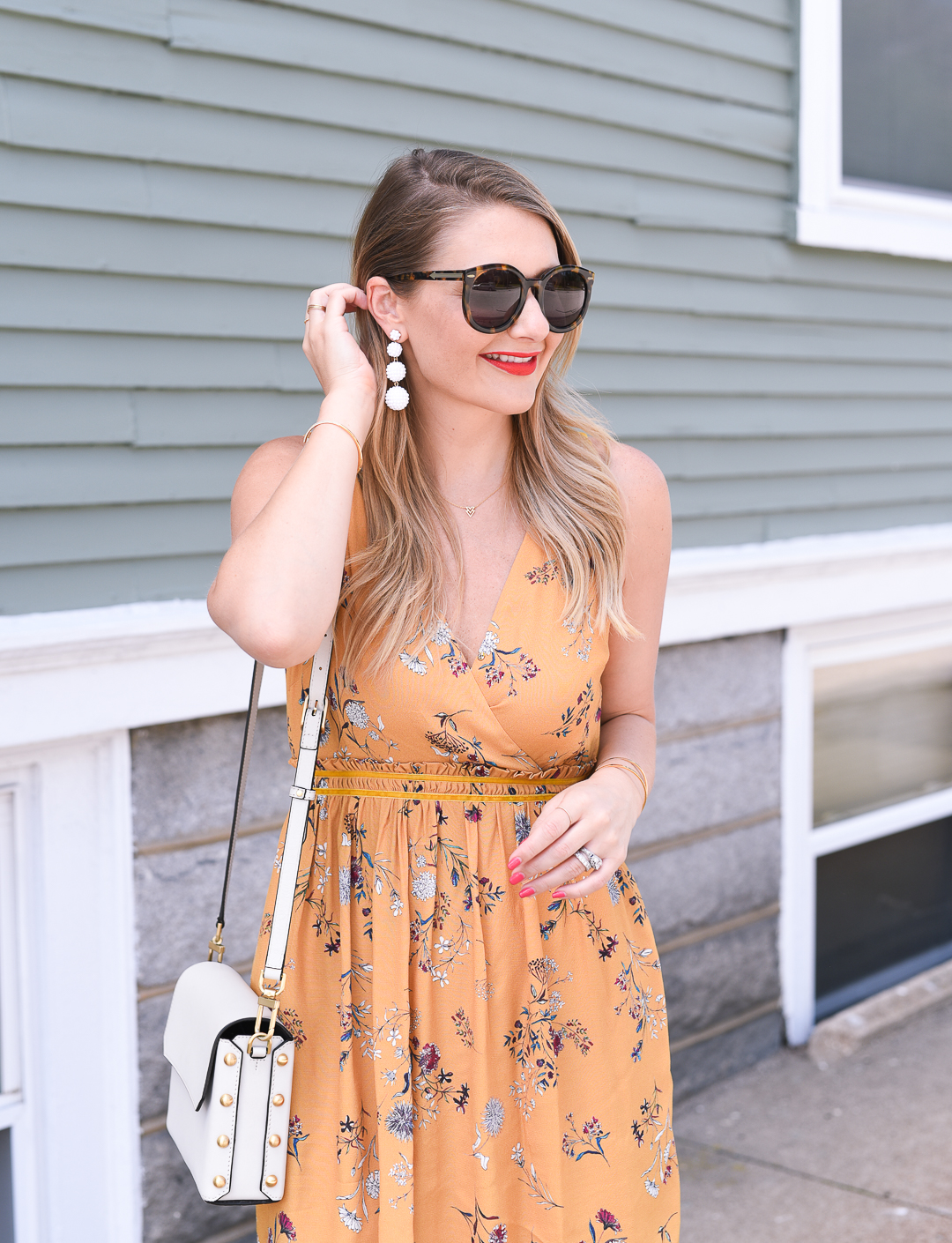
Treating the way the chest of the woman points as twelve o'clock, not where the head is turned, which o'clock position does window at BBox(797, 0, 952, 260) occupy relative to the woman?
The window is roughly at 7 o'clock from the woman.

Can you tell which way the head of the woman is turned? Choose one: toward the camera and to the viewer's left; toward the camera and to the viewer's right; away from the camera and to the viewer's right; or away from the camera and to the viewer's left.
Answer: toward the camera and to the viewer's right

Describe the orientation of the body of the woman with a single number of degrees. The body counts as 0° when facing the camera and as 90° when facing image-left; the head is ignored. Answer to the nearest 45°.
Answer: approximately 0°

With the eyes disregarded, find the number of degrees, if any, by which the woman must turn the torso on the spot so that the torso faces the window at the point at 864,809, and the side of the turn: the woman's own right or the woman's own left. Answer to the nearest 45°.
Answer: approximately 135° to the woman's own left
